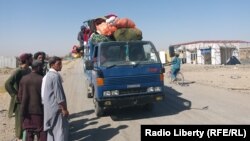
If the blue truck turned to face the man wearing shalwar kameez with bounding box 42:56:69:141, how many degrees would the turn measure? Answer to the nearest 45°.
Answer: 0° — it already faces them

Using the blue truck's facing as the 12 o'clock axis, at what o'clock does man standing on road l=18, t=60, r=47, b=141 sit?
The man standing on road is roughly at 1 o'clock from the blue truck.

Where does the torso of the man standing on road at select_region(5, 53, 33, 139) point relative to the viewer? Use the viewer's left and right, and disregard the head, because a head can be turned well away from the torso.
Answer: facing to the right of the viewer

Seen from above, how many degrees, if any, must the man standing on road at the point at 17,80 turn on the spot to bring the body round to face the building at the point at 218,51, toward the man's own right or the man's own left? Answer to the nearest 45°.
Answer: approximately 45° to the man's own left

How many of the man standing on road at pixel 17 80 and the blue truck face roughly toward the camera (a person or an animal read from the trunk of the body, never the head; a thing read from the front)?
1

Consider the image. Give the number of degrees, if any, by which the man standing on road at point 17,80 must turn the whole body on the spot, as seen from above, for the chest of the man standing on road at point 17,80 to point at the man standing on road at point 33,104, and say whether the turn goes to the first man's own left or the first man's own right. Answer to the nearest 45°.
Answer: approximately 90° to the first man's own right

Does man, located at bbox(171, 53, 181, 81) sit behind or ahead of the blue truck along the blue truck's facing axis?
behind
